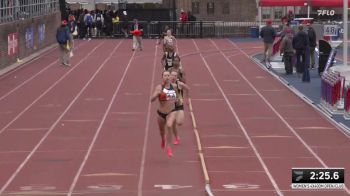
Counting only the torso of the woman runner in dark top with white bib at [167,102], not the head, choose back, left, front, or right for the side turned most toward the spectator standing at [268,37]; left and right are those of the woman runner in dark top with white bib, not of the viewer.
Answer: back

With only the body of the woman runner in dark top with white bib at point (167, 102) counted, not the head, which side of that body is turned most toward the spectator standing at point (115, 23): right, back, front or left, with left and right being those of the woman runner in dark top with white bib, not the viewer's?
back

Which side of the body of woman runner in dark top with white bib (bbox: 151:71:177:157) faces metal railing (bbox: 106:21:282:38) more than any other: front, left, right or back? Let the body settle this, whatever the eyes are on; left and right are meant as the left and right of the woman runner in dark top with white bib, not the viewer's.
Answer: back

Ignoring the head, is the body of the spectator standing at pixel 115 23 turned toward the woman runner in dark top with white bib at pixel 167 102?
yes

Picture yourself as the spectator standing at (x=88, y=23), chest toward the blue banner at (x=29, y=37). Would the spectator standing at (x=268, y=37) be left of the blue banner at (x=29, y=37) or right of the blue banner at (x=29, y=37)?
left

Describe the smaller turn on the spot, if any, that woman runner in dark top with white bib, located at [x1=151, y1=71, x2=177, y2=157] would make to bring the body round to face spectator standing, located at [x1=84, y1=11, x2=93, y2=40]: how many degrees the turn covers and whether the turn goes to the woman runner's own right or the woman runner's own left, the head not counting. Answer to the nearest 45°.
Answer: approximately 180°

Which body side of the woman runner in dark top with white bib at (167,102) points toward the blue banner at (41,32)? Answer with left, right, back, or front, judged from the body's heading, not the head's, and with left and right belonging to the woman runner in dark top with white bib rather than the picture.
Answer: back

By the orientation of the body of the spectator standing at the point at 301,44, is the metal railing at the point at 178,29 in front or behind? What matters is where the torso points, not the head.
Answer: in front

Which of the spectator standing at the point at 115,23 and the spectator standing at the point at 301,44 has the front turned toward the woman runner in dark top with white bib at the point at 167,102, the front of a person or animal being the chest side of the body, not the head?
the spectator standing at the point at 115,23
